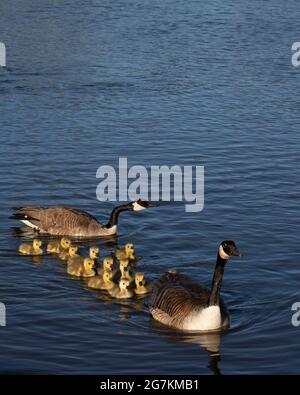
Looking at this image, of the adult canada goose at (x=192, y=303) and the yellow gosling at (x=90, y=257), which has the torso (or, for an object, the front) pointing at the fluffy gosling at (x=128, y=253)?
the yellow gosling

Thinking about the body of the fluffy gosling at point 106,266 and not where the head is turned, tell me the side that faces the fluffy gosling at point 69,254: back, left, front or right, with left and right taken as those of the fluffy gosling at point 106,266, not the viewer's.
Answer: back

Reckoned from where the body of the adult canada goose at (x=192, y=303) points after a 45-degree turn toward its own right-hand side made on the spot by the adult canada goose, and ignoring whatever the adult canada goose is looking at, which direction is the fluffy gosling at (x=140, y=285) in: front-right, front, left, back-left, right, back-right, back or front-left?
back-right

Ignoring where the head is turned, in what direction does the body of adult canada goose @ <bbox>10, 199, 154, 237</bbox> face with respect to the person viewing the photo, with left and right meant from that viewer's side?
facing to the right of the viewer

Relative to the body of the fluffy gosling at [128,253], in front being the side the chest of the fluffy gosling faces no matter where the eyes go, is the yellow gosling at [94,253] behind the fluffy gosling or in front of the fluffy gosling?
behind

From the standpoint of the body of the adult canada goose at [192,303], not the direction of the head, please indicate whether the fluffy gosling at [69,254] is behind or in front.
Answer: behind

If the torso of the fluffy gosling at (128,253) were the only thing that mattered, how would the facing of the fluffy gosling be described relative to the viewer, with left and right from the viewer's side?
facing to the right of the viewer

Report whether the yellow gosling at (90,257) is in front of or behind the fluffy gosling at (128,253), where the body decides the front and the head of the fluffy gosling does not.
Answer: behind

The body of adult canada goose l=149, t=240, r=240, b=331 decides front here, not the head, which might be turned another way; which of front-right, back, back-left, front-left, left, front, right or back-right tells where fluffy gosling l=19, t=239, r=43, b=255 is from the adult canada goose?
back

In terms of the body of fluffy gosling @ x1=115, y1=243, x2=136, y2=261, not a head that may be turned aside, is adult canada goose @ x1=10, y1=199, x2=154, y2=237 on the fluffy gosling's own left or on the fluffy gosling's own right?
on the fluffy gosling's own left

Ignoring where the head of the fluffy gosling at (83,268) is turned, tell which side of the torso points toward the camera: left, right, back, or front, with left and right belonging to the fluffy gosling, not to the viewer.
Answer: right
